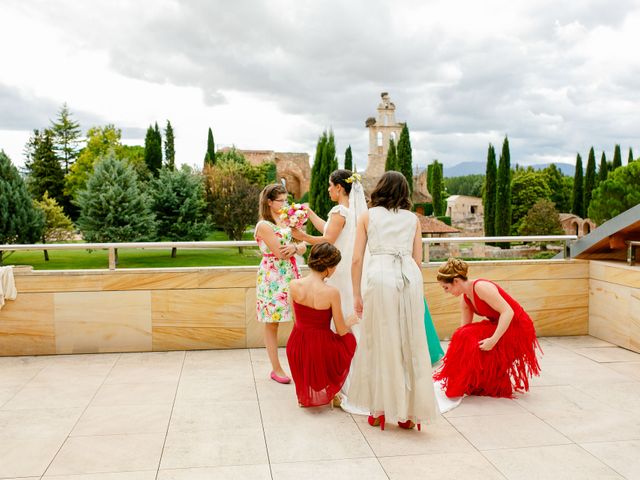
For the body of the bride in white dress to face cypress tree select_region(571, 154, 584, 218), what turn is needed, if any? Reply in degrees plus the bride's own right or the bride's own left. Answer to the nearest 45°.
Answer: approximately 135° to the bride's own right

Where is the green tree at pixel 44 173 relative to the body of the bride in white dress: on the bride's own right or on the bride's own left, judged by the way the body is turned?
on the bride's own right

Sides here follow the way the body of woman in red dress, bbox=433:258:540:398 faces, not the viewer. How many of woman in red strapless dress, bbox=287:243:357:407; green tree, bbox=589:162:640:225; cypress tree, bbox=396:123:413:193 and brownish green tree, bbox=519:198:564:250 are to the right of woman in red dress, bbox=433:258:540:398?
3

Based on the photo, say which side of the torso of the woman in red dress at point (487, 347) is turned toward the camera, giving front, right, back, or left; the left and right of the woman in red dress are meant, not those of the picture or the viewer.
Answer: left

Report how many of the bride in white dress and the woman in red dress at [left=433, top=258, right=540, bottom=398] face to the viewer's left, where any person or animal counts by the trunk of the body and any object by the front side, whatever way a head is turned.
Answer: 2

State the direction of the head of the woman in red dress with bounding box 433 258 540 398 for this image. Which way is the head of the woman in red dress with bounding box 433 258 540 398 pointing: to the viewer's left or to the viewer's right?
to the viewer's left

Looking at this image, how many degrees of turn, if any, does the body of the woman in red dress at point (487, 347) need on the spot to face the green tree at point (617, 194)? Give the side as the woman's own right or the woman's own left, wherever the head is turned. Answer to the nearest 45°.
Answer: approximately 90° to the woman's own right

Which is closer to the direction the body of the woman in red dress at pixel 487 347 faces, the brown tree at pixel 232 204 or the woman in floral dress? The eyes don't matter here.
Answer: the woman in floral dress

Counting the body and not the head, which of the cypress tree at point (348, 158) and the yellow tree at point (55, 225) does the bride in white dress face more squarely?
the yellow tree

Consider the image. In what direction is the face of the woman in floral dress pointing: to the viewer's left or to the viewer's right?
to the viewer's right

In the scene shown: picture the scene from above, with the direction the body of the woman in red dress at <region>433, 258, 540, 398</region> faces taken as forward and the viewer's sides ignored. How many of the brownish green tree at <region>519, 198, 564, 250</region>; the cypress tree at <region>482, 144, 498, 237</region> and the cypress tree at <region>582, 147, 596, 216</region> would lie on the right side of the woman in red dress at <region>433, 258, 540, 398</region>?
3

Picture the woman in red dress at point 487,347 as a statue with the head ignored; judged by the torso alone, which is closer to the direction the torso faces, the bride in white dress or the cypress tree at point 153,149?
the bride in white dress

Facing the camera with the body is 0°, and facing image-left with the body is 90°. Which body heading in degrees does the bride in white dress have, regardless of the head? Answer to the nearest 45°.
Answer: approximately 90°

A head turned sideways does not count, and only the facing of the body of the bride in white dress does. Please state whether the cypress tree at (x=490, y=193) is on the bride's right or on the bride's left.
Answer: on the bride's right
